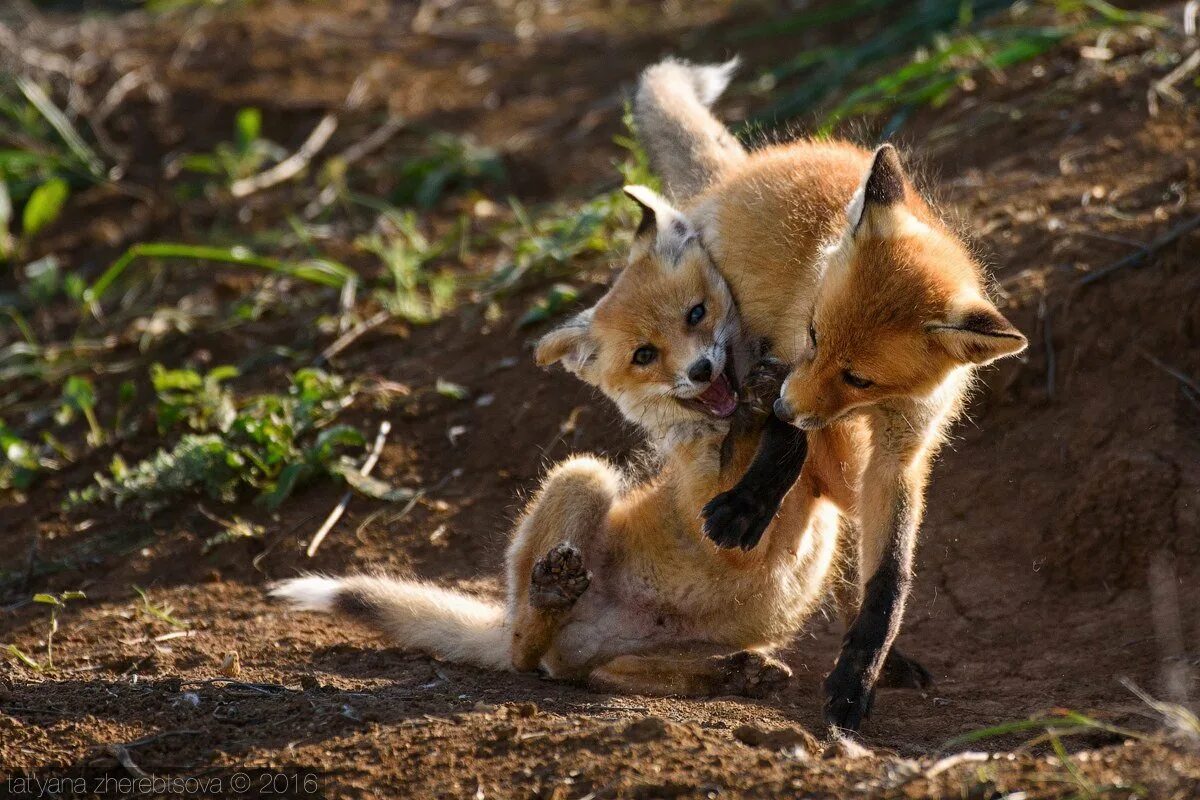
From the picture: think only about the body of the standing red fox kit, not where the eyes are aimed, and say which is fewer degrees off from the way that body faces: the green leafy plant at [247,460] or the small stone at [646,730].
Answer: the small stone

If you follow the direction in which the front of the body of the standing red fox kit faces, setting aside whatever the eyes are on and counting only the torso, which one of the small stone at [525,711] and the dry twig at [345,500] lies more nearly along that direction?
the small stone
